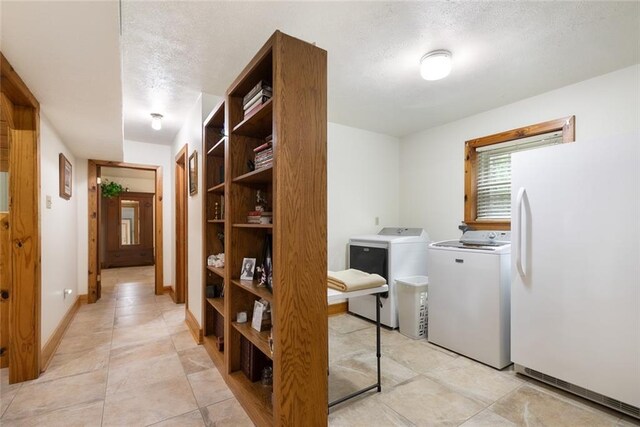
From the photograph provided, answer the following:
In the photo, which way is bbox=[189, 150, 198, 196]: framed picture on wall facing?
to the viewer's left

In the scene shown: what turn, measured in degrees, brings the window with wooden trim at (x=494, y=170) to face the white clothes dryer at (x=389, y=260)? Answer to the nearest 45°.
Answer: approximately 90° to its right

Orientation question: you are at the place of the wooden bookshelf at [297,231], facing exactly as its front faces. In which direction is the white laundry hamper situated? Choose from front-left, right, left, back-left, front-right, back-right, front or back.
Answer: back

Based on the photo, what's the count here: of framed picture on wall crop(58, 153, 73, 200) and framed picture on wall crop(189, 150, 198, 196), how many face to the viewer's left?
1

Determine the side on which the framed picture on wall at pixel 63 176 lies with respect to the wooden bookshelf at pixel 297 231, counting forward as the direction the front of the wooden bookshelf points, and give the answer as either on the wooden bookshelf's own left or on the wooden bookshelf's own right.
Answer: on the wooden bookshelf's own right

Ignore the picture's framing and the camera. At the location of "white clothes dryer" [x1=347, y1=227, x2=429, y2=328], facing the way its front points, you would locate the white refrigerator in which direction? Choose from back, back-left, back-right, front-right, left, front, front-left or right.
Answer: left

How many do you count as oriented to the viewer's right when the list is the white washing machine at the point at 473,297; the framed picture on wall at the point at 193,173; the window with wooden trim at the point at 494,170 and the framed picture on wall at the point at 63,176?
1

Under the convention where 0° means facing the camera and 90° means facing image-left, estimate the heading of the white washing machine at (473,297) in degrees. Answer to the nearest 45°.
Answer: approximately 45°

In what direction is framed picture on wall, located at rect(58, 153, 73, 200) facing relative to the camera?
to the viewer's right

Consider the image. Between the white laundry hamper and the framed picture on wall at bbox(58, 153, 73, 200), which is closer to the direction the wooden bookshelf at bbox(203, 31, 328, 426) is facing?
the framed picture on wall

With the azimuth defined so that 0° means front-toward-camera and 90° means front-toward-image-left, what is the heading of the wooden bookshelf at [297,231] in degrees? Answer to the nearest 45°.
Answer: approximately 45°

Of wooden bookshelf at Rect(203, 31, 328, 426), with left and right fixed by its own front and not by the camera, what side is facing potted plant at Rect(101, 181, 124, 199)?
right

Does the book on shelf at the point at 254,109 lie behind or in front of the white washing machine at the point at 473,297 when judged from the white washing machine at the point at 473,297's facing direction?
in front

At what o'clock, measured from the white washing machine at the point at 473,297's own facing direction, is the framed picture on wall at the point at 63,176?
The framed picture on wall is roughly at 1 o'clock from the white washing machine.

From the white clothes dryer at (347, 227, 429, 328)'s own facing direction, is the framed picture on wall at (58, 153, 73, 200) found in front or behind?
in front
